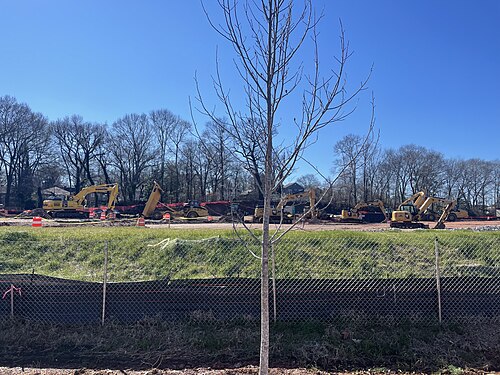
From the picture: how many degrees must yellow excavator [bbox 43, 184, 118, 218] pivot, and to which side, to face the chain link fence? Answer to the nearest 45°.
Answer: approximately 90° to its right

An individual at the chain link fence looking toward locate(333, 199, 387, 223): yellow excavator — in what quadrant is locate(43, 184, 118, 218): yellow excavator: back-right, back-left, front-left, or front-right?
front-left

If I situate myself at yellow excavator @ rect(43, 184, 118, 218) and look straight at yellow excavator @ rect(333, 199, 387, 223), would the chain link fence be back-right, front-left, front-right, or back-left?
front-right

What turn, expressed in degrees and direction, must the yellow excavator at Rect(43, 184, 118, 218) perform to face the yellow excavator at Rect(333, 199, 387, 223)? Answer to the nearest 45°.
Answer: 0° — it already faces it

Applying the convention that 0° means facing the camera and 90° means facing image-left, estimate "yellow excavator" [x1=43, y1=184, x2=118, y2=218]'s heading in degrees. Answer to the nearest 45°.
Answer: approximately 270°
